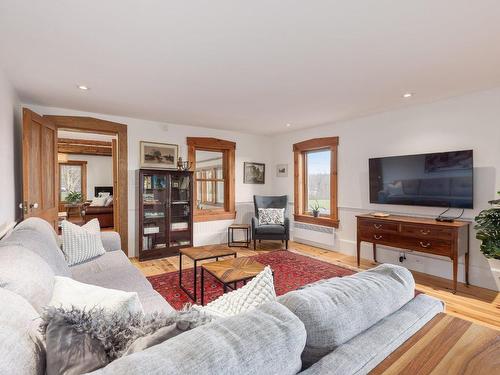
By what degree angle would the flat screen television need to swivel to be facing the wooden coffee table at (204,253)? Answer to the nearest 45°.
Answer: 0° — it already faces it

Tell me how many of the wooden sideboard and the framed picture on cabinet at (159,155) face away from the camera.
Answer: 0

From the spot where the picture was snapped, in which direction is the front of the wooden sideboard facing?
facing the viewer and to the left of the viewer

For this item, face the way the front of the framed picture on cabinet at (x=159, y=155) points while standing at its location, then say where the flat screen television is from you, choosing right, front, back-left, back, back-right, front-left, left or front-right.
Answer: front

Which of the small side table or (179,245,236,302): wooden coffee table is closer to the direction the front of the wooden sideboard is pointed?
the wooden coffee table

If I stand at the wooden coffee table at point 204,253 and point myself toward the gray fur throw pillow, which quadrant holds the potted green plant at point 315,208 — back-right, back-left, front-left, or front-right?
back-left

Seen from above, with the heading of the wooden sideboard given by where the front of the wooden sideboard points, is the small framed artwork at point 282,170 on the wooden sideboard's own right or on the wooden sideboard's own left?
on the wooden sideboard's own right

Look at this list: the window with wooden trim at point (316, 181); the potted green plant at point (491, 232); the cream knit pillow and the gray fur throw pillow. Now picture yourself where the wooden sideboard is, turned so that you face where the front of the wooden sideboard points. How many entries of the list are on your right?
1

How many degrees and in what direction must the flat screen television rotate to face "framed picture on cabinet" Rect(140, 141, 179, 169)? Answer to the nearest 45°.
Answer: approximately 45° to its right

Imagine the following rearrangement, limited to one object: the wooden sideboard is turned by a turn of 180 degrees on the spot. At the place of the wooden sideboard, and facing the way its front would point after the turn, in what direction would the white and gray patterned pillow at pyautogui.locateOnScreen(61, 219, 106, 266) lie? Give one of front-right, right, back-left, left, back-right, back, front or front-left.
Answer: back

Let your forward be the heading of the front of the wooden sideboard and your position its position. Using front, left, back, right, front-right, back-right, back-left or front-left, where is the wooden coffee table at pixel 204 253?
front

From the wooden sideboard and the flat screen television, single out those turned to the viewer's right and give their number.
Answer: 0

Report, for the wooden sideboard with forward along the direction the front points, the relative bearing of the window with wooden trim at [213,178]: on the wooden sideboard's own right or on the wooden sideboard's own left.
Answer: on the wooden sideboard's own right

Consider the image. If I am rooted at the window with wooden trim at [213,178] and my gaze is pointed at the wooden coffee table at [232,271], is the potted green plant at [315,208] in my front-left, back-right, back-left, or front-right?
front-left
